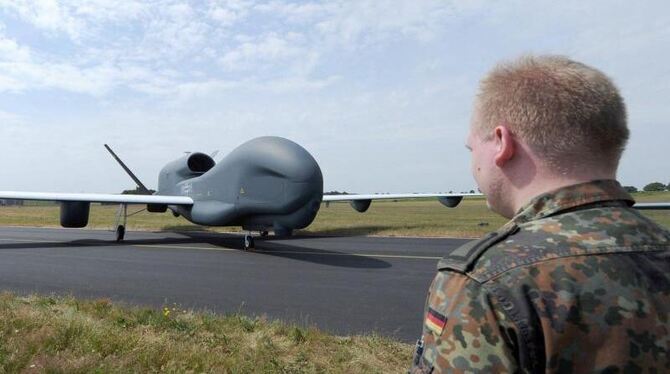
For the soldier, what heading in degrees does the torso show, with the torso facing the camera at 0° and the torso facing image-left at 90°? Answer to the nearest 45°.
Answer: approximately 135°

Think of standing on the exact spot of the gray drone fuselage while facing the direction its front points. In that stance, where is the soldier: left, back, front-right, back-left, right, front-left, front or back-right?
front-right

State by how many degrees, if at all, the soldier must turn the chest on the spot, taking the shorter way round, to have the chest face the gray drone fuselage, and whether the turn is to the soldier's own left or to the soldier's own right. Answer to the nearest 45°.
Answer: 0° — they already face it

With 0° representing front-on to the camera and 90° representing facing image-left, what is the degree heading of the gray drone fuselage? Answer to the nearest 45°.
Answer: approximately 315°

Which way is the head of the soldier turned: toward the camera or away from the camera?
away from the camera
